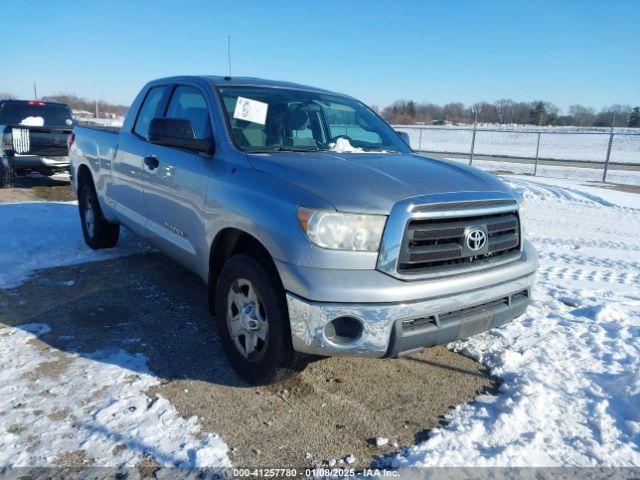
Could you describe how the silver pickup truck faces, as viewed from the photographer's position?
facing the viewer and to the right of the viewer

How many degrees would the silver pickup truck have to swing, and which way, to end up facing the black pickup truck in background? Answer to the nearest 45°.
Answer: approximately 180°

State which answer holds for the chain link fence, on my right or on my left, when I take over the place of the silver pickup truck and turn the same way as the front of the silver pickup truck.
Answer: on my left
